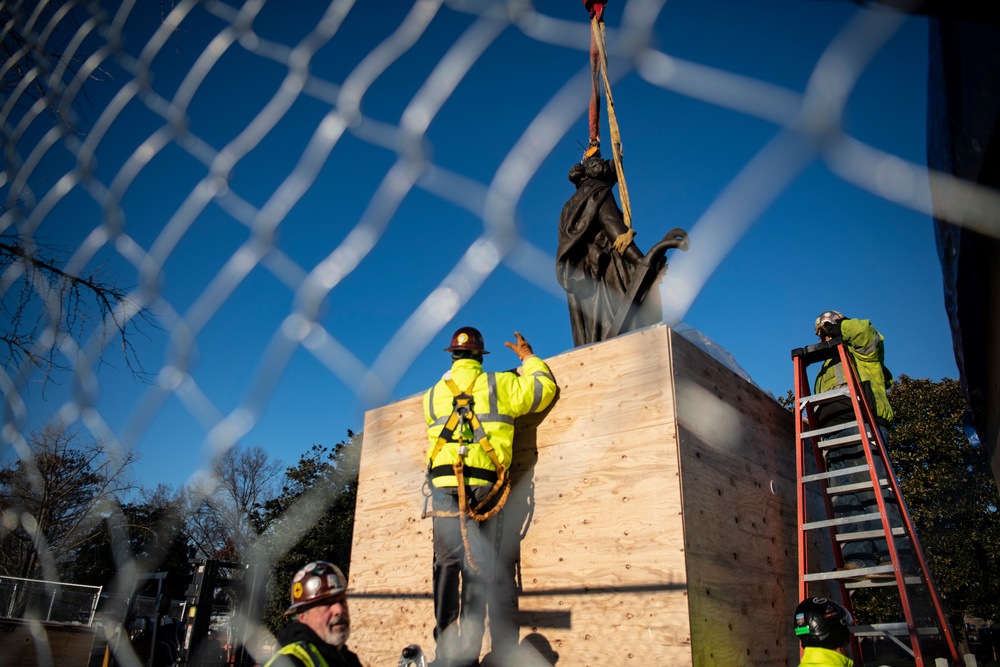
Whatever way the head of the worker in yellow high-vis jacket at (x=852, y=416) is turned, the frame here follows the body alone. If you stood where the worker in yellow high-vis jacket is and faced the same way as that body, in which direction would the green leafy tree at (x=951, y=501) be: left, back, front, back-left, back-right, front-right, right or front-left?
back-right

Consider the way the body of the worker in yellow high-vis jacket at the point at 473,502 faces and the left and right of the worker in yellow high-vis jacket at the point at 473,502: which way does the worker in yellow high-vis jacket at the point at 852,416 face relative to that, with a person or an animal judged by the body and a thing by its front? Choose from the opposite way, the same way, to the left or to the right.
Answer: to the left

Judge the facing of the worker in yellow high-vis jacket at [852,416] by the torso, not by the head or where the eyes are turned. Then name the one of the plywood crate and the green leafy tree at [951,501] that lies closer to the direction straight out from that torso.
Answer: the plywood crate

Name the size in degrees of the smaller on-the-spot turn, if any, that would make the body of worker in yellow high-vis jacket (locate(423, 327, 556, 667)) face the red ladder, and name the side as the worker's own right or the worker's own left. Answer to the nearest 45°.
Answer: approximately 90° to the worker's own right

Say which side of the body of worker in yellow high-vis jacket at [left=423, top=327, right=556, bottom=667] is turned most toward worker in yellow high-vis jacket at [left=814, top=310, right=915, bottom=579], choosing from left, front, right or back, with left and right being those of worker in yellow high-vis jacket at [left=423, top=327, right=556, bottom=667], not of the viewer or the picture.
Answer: right

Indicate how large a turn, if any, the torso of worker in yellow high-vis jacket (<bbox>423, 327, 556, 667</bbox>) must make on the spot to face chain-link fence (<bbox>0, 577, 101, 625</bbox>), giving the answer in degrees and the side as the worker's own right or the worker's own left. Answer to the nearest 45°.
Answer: approximately 45° to the worker's own left

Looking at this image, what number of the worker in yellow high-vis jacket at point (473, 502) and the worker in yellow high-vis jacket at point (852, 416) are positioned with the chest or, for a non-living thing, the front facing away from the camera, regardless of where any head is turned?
1

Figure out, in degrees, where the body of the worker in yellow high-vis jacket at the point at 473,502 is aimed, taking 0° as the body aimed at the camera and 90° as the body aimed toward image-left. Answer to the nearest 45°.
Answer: approximately 180°

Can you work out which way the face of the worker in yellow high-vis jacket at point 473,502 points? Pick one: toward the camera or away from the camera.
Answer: away from the camera

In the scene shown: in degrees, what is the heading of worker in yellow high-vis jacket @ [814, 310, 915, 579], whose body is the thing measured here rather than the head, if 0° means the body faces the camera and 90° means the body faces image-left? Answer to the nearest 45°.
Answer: approximately 45°

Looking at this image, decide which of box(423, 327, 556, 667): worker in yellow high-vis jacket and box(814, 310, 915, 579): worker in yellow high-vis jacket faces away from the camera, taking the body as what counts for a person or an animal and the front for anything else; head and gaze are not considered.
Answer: box(423, 327, 556, 667): worker in yellow high-vis jacket
